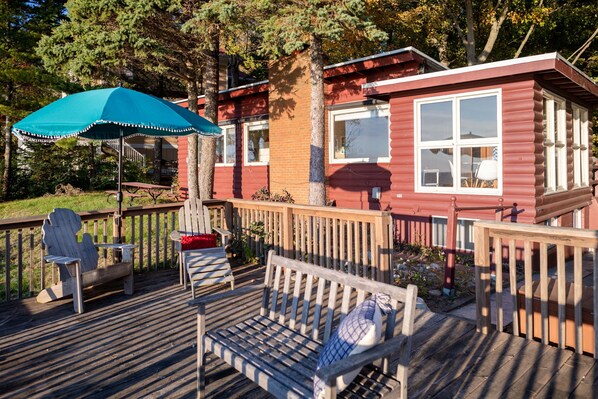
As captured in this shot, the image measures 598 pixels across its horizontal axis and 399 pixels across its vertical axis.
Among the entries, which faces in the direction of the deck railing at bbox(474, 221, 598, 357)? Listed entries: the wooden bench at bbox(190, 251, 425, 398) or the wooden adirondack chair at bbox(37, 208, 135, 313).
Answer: the wooden adirondack chair

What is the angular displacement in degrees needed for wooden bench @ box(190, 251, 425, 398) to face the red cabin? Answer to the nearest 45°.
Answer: approximately 180°

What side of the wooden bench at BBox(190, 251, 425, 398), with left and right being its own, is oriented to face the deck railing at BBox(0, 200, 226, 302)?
right

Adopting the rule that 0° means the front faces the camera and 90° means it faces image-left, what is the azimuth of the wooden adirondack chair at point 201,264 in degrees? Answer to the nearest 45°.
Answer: approximately 315°

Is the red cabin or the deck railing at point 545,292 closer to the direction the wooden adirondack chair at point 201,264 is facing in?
the deck railing

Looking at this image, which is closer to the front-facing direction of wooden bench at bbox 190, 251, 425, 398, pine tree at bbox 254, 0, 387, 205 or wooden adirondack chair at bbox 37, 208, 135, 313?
the wooden adirondack chair

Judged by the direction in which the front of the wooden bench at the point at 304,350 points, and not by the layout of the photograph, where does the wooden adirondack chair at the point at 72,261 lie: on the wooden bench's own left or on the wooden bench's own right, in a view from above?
on the wooden bench's own right

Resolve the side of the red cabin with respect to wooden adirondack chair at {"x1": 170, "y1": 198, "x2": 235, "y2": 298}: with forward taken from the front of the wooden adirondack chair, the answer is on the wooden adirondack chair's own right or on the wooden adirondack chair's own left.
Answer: on the wooden adirondack chair's own left
